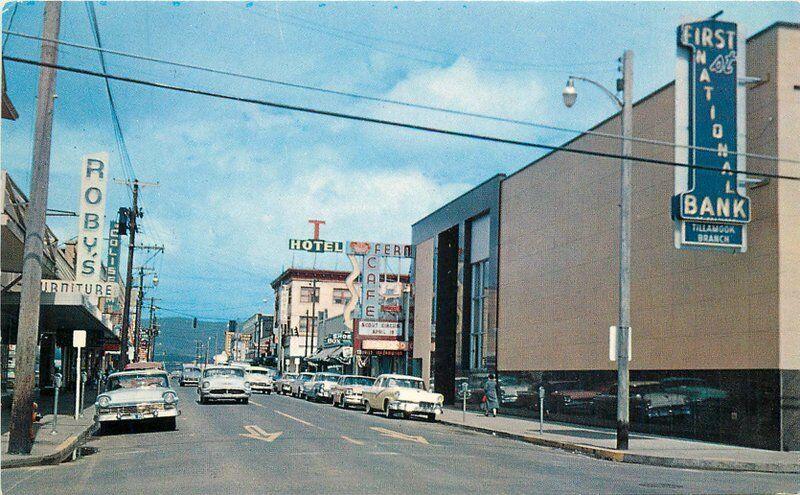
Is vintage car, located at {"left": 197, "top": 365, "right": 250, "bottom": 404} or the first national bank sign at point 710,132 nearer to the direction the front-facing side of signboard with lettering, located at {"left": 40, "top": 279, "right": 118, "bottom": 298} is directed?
the first national bank sign

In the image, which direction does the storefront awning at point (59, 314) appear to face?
to the viewer's right

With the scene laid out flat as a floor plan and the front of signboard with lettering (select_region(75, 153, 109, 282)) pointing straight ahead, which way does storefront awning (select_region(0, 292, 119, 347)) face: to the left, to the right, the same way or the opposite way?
to the left

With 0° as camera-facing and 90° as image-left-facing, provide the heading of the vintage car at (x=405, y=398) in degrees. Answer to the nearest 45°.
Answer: approximately 315°

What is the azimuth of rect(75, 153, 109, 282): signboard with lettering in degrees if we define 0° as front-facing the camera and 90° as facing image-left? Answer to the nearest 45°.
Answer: approximately 0°

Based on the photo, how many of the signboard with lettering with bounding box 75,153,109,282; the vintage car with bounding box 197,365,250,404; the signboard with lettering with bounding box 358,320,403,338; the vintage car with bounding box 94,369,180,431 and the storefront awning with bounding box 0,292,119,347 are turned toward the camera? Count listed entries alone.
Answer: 4
